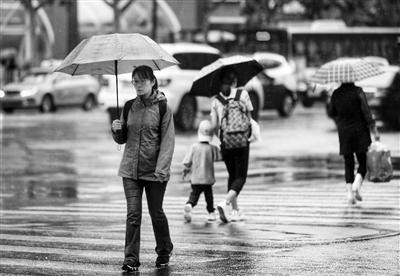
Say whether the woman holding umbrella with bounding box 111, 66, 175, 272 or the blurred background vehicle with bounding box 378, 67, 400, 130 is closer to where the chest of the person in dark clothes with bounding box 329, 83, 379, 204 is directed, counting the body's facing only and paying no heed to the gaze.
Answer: the blurred background vehicle

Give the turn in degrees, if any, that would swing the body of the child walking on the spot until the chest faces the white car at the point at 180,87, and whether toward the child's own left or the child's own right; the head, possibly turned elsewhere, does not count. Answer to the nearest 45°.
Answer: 0° — they already face it

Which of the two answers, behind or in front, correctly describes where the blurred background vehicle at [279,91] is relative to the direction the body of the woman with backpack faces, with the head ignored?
in front

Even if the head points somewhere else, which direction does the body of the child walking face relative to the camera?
away from the camera

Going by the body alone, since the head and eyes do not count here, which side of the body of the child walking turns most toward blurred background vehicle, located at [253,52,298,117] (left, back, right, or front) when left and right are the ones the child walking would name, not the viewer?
front

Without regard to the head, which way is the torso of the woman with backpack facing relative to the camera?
away from the camera

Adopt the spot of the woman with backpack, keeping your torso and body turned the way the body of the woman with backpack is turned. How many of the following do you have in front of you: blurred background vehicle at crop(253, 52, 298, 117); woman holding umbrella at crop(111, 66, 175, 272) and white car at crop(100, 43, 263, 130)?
2

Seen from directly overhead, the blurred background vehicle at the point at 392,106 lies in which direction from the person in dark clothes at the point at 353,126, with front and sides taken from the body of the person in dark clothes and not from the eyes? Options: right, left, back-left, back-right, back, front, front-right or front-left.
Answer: front

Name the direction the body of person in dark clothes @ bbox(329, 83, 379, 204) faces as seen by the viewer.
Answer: away from the camera

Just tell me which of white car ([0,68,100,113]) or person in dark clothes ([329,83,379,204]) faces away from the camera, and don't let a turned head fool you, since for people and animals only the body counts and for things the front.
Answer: the person in dark clothes

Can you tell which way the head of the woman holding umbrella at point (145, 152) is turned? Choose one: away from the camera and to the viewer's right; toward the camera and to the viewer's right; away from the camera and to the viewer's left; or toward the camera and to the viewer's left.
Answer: toward the camera and to the viewer's left
